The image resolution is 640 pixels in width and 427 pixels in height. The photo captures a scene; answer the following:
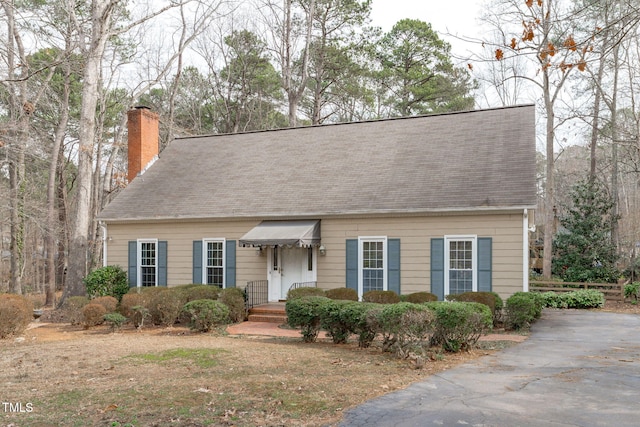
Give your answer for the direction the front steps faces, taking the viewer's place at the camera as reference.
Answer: facing the viewer

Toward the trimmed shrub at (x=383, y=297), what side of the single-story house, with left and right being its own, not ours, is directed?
front

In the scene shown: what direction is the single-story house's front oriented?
toward the camera

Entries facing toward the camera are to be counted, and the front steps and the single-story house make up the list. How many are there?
2

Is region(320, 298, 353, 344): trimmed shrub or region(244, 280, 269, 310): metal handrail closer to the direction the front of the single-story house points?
the trimmed shrub

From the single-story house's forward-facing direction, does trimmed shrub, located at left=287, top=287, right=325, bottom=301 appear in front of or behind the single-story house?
in front

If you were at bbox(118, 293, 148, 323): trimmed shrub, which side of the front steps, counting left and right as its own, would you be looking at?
right

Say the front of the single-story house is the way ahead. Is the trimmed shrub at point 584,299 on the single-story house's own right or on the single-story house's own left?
on the single-story house's own left

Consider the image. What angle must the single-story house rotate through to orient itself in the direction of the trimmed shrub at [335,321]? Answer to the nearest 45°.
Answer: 0° — it already faces it
